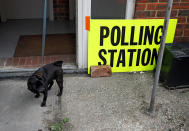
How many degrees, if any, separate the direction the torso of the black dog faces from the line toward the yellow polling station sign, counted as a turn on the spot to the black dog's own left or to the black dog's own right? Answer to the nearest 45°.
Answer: approximately 180°

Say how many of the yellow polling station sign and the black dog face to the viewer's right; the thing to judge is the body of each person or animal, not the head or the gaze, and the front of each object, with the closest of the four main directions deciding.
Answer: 0

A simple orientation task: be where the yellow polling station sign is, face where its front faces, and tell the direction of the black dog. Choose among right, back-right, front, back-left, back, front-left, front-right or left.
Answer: front-right

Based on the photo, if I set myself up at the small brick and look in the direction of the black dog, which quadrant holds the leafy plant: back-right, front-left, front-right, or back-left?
front-left

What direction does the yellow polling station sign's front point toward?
toward the camera

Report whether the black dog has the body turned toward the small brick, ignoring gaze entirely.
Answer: no

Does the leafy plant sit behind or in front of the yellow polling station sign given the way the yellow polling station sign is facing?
in front

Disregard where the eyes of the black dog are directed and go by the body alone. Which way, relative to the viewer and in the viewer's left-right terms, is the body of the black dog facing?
facing the viewer and to the left of the viewer
